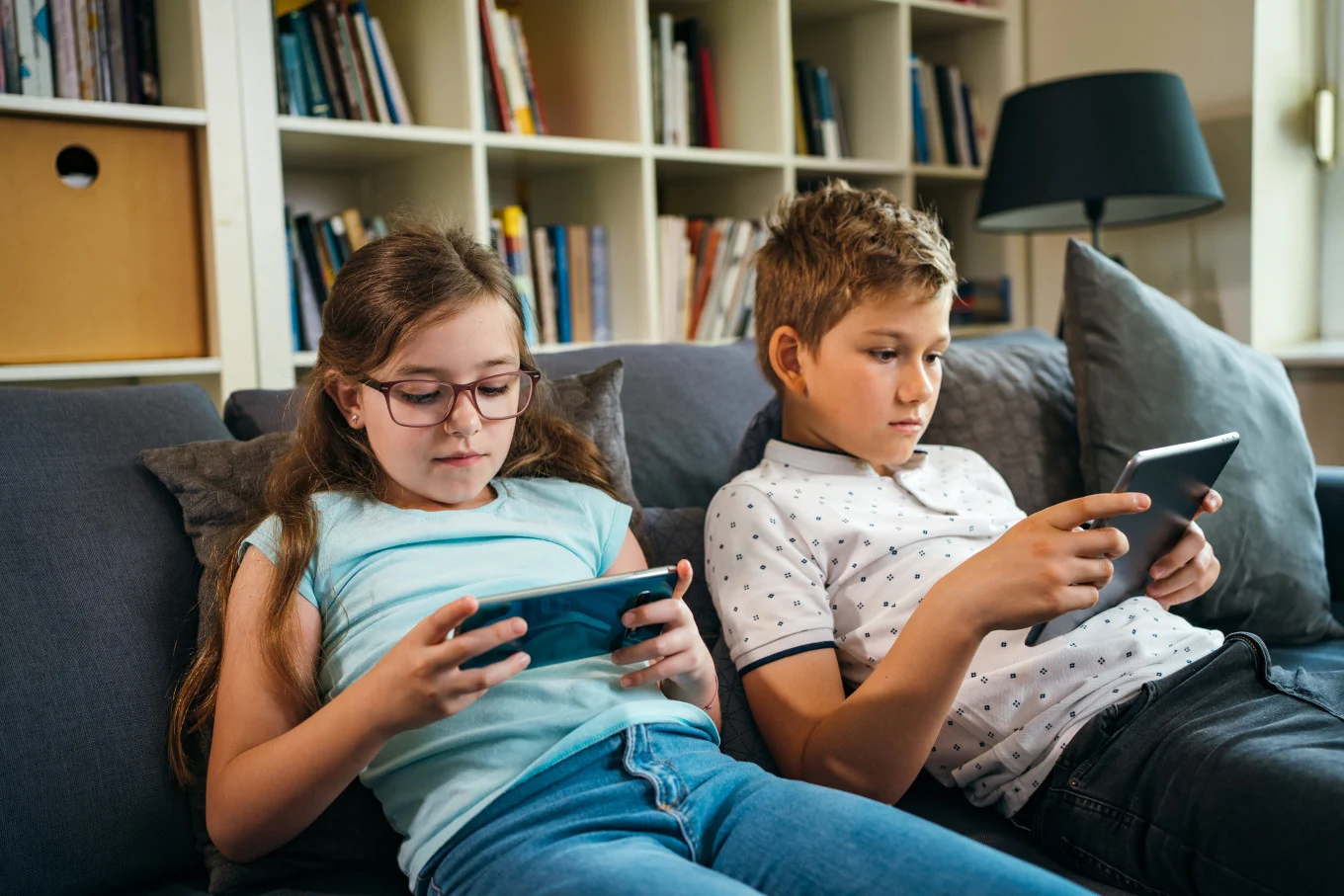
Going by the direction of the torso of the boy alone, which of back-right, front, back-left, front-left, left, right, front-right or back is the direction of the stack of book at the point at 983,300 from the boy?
back-left

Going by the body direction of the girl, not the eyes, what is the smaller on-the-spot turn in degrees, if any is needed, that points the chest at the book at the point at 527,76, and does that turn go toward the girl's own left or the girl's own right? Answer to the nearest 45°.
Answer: approximately 135° to the girl's own left

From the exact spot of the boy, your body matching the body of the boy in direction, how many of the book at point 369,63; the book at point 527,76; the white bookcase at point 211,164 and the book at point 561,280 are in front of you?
0

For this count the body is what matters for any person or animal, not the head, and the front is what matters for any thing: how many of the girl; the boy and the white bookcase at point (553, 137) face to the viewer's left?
0

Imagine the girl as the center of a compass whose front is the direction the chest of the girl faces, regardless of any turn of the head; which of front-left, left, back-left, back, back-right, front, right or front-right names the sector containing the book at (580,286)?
back-left

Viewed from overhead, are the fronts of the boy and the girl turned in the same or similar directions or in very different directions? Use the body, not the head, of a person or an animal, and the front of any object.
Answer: same or similar directions

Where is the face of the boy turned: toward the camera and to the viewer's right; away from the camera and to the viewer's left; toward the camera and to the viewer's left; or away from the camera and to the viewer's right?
toward the camera and to the viewer's right

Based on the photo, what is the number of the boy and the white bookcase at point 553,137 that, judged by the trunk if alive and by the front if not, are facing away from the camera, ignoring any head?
0

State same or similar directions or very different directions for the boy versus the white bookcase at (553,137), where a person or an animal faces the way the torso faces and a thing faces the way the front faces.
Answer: same or similar directions

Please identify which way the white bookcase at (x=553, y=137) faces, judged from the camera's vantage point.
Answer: facing the viewer and to the right of the viewer

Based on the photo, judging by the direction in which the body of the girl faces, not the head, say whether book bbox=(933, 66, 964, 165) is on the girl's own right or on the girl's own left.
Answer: on the girl's own left

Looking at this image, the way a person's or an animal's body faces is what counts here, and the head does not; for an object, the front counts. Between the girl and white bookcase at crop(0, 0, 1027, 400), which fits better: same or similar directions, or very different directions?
same or similar directions

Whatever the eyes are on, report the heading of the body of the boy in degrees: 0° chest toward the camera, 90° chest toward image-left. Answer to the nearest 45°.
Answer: approximately 315°
